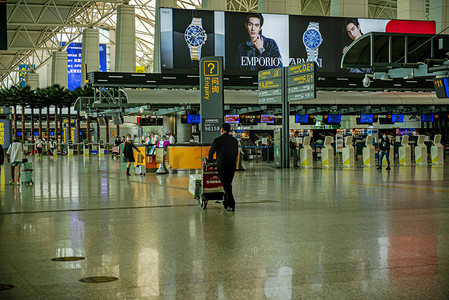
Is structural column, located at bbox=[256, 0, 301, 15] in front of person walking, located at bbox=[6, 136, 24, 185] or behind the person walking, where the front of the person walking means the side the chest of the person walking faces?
in front

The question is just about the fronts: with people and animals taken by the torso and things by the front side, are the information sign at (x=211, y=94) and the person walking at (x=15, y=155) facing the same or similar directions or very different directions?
very different directions

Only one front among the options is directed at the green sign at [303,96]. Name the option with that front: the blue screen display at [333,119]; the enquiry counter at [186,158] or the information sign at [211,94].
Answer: the blue screen display

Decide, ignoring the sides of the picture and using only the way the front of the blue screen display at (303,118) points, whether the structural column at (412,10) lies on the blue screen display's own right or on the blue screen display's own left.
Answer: on the blue screen display's own left

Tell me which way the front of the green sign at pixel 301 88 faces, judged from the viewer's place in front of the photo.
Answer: facing the viewer and to the left of the viewer

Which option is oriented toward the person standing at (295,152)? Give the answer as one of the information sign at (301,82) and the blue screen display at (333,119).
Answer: the blue screen display

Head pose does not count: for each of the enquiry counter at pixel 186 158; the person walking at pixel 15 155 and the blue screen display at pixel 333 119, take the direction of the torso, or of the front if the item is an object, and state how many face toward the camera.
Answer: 2

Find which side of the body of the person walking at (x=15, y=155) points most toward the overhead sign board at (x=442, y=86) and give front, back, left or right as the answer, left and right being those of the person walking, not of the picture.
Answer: right

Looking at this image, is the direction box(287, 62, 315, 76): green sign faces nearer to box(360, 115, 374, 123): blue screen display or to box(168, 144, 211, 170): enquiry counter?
the enquiry counter

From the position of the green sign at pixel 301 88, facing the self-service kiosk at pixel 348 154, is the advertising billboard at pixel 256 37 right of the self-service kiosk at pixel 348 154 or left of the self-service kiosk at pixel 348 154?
left

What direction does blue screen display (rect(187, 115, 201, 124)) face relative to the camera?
toward the camera

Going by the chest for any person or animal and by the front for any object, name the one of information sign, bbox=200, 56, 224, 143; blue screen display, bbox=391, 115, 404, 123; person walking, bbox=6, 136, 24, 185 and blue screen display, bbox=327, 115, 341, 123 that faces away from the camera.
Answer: the person walking
